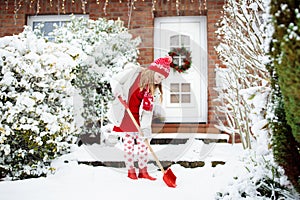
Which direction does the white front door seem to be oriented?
toward the camera

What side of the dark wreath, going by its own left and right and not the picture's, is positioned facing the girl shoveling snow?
front

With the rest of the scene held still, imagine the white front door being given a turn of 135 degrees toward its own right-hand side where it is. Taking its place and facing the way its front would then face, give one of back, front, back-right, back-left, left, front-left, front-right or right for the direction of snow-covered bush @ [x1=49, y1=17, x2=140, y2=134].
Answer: left

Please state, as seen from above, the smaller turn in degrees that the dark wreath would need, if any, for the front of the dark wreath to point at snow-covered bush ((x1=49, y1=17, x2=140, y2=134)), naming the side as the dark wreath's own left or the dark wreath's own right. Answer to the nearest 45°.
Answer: approximately 45° to the dark wreath's own right

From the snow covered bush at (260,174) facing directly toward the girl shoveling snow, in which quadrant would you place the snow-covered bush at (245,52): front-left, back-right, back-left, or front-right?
front-right

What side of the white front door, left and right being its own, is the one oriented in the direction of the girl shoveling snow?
front

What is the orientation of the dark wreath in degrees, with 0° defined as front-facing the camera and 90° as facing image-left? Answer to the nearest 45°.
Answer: approximately 0°

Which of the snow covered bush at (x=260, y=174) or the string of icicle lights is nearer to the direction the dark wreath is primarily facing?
the snow covered bush

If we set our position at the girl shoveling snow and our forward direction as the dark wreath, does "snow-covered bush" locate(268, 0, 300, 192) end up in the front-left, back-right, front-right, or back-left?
back-right

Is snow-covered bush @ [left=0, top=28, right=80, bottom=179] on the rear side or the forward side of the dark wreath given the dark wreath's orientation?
on the forward side
